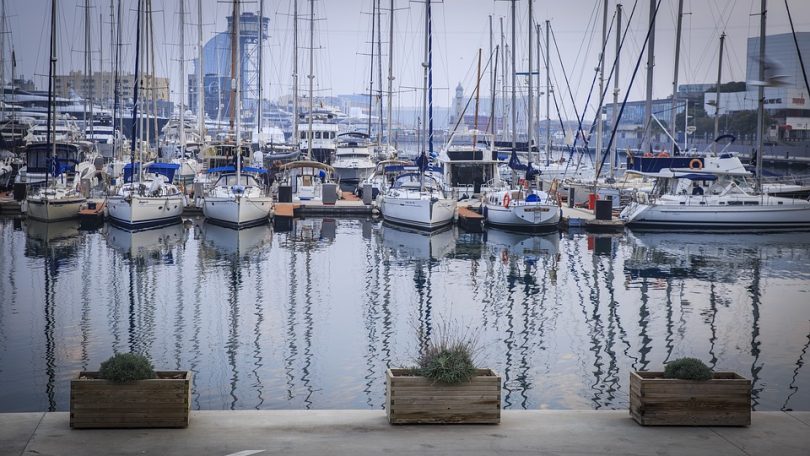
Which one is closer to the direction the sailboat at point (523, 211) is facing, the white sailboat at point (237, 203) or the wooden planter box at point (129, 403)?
the white sailboat

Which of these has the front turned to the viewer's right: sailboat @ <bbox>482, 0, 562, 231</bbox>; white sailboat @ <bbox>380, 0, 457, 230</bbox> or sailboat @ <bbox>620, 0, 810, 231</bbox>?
sailboat @ <bbox>620, 0, 810, 231</bbox>

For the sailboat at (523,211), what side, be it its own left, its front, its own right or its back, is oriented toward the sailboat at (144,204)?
left

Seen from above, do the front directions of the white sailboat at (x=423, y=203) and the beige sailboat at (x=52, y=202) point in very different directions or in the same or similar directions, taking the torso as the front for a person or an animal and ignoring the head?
same or similar directions

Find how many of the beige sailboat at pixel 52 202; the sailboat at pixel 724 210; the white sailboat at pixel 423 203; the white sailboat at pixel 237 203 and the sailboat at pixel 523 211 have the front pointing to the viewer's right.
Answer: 1

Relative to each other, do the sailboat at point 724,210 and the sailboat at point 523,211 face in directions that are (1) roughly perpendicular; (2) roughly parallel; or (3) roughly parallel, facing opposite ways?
roughly perpendicular

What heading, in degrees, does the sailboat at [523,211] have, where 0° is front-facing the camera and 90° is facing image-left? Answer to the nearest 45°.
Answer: approximately 180°

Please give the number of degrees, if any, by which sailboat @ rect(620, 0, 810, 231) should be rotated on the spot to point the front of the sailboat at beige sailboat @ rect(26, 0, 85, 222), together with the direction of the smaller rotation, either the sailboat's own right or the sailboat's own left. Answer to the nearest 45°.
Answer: approximately 180°

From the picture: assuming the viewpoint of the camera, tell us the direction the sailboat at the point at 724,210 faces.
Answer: facing to the right of the viewer

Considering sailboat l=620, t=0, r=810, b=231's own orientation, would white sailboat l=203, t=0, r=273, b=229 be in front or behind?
behind
